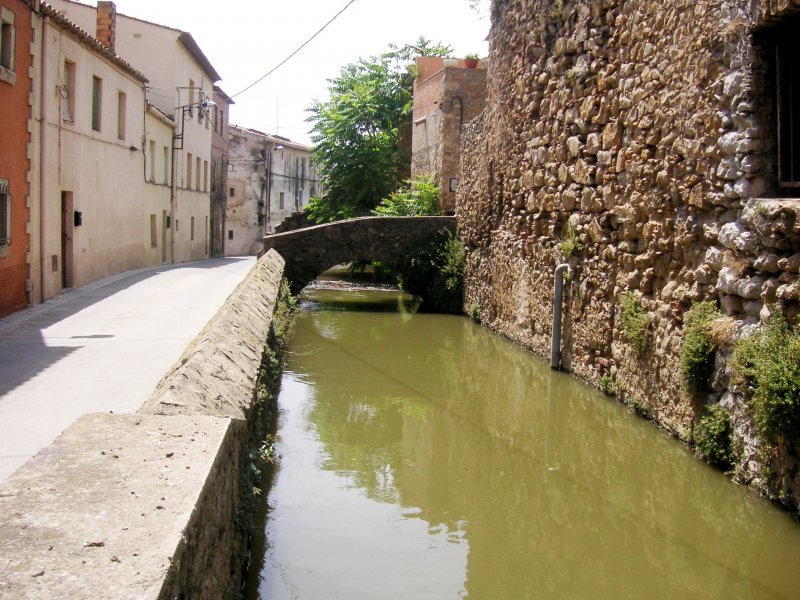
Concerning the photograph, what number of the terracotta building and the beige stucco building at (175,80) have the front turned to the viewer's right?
2

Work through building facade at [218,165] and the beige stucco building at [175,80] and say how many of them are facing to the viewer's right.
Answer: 2

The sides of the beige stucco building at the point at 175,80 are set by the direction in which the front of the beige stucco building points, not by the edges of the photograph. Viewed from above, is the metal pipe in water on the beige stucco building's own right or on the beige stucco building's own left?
on the beige stucco building's own right

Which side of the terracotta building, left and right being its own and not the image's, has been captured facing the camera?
right

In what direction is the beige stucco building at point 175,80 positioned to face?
to the viewer's right

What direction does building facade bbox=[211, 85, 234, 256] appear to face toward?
to the viewer's right

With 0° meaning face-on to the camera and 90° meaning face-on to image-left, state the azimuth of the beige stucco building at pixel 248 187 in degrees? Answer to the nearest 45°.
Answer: approximately 315°
